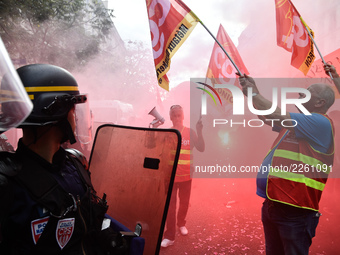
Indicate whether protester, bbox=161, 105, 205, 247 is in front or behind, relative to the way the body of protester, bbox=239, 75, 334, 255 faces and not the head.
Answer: in front

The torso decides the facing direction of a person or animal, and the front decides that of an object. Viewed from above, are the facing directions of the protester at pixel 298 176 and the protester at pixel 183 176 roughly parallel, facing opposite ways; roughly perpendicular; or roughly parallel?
roughly perpendicular

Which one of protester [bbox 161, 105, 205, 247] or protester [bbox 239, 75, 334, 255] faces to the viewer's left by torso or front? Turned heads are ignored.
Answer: protester [bbox 239, 75, 334, 255]

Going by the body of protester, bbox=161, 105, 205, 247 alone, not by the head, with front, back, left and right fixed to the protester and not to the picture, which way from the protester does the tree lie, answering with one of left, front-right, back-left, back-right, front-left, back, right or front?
back-right

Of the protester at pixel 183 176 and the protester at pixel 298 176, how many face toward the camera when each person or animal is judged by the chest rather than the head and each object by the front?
1

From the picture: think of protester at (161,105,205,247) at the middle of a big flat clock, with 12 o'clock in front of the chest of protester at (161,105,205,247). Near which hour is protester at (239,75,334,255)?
protester at (239,75,334,255) is roughly at 11 o'clock from protester at (161,105,205,247).

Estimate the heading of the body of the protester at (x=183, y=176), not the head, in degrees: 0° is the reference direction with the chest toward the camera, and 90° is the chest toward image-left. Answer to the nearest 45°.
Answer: approximately 0°

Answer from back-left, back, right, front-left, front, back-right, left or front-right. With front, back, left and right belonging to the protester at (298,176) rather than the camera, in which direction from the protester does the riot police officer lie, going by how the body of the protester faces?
front-left

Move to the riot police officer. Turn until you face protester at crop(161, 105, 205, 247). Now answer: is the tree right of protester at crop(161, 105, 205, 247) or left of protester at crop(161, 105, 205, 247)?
left

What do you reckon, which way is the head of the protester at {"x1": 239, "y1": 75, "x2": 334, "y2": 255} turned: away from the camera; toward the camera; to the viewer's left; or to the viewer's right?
to the viewer's left

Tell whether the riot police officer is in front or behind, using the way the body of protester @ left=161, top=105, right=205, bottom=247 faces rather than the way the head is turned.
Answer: in front

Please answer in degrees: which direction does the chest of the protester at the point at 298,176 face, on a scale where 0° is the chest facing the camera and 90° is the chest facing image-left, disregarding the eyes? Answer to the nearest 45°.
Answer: approximately 90°
